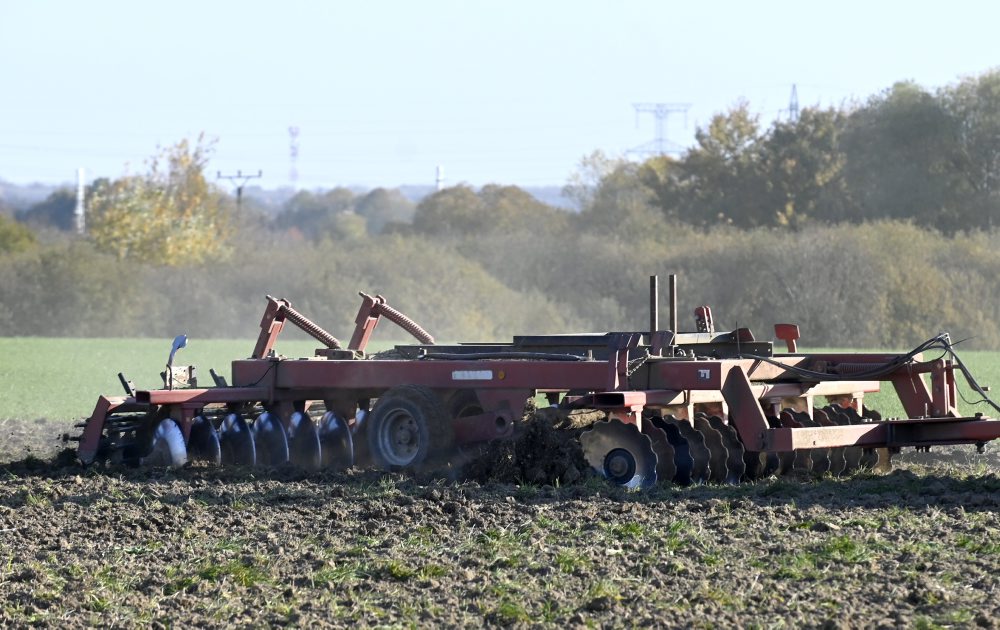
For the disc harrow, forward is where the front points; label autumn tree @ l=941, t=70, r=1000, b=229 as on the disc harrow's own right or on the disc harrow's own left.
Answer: on the disc harrow's own left

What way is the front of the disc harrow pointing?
to the viewer's right
